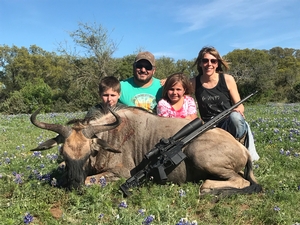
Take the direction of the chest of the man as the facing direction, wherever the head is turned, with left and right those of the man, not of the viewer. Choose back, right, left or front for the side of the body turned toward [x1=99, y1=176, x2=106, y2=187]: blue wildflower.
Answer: front

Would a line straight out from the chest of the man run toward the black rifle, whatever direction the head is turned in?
yes

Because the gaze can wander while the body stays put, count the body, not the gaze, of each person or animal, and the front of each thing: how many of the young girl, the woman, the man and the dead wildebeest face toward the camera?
3

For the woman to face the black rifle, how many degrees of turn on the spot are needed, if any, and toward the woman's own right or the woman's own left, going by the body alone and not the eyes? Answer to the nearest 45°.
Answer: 0° — they already face it

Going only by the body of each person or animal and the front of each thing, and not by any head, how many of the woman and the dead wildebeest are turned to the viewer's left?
1

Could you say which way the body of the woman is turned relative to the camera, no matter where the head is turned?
toward the camera

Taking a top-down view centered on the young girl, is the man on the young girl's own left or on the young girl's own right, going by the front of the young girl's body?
on the young girl's own right

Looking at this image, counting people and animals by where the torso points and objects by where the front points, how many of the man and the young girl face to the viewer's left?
0

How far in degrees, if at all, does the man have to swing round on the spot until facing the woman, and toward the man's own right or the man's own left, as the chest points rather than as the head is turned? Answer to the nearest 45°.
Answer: approximately 90° to the man's own left

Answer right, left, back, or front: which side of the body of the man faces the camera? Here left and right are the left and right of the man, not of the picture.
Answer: front

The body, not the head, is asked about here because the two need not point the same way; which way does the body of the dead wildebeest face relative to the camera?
to the viewer's left
